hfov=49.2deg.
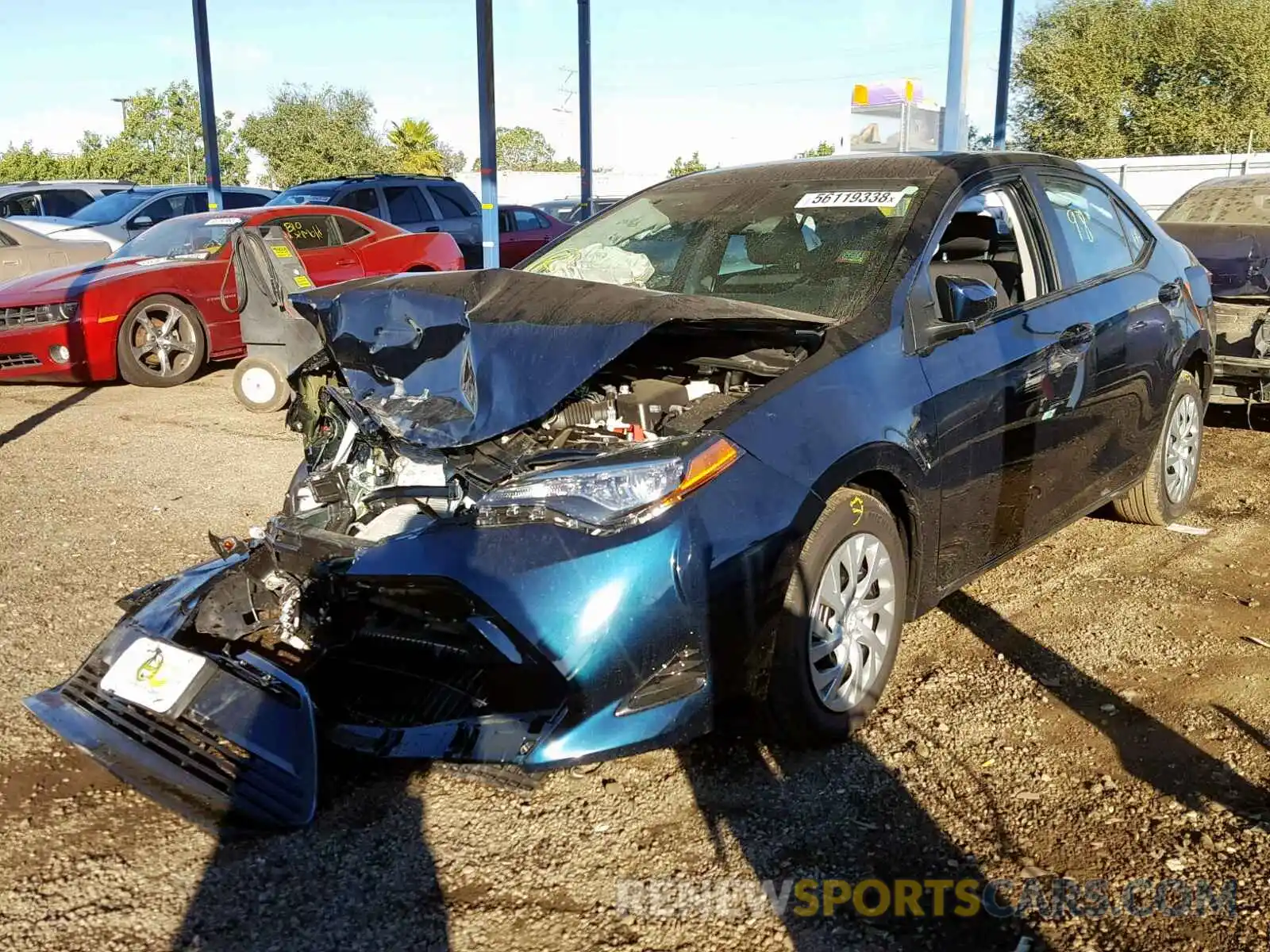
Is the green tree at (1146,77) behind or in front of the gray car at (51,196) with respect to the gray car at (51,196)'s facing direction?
behind

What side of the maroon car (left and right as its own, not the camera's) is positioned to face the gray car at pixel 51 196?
front

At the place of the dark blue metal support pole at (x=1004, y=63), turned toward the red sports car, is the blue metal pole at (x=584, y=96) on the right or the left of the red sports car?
right

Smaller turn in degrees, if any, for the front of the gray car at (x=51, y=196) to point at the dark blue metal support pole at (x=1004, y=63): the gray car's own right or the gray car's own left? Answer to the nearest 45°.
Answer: approximately 180°

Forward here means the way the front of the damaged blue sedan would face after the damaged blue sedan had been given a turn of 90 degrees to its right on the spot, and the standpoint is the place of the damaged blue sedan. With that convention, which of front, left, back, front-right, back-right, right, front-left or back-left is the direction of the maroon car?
front-right

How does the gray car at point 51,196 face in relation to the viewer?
to the viewer's left

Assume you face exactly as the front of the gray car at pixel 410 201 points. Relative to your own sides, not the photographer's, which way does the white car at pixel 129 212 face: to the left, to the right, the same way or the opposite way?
the same way

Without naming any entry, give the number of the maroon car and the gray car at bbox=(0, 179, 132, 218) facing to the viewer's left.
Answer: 2

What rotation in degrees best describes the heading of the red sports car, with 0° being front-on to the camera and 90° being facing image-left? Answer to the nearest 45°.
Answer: approximately 45°

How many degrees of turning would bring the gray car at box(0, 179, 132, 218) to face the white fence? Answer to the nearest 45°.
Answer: approximately 180°

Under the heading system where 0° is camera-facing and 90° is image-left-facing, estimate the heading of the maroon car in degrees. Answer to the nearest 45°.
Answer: approximately 90°

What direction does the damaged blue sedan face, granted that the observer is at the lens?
facing the viewer and to the left of the viewer

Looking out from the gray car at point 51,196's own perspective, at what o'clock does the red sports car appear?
The red sports car is roughly at 9 o'clock from the gray car.

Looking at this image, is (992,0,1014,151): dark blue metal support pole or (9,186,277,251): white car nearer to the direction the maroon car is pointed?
the white car

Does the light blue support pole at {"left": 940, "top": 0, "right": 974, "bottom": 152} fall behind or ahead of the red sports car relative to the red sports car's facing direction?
behind
